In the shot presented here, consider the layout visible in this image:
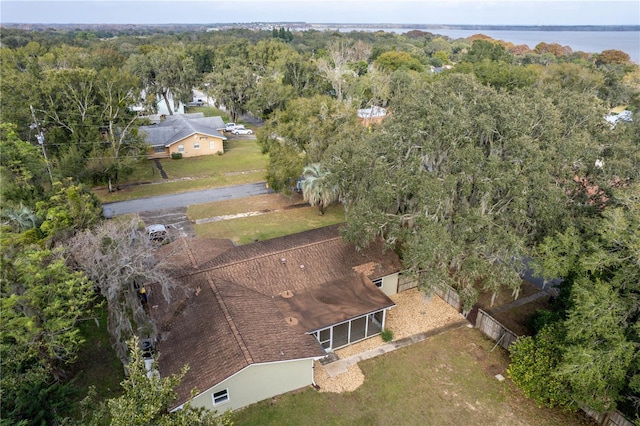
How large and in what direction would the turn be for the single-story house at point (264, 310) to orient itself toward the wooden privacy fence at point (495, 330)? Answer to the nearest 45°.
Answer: approximately 135° to its right

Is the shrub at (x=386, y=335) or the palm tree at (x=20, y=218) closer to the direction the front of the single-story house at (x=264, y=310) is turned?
the palm tree

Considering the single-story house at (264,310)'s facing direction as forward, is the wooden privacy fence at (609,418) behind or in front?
behind

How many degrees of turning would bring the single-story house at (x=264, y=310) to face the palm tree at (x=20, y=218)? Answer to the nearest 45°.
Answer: approximately 45° to its left

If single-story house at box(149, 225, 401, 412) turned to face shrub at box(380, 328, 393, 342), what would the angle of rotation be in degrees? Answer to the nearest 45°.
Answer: approximately 135° to its right

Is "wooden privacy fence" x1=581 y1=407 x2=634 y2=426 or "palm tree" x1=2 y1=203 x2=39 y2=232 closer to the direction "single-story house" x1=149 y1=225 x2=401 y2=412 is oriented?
the palm tree

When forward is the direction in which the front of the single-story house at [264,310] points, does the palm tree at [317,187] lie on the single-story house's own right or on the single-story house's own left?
on the single-story house's own right

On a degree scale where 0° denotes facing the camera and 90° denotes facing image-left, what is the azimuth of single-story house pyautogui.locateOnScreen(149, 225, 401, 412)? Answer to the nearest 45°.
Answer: approximately 135°

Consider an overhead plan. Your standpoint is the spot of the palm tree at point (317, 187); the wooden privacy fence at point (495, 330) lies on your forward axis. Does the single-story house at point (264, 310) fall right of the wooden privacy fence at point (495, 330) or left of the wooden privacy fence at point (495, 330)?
right
